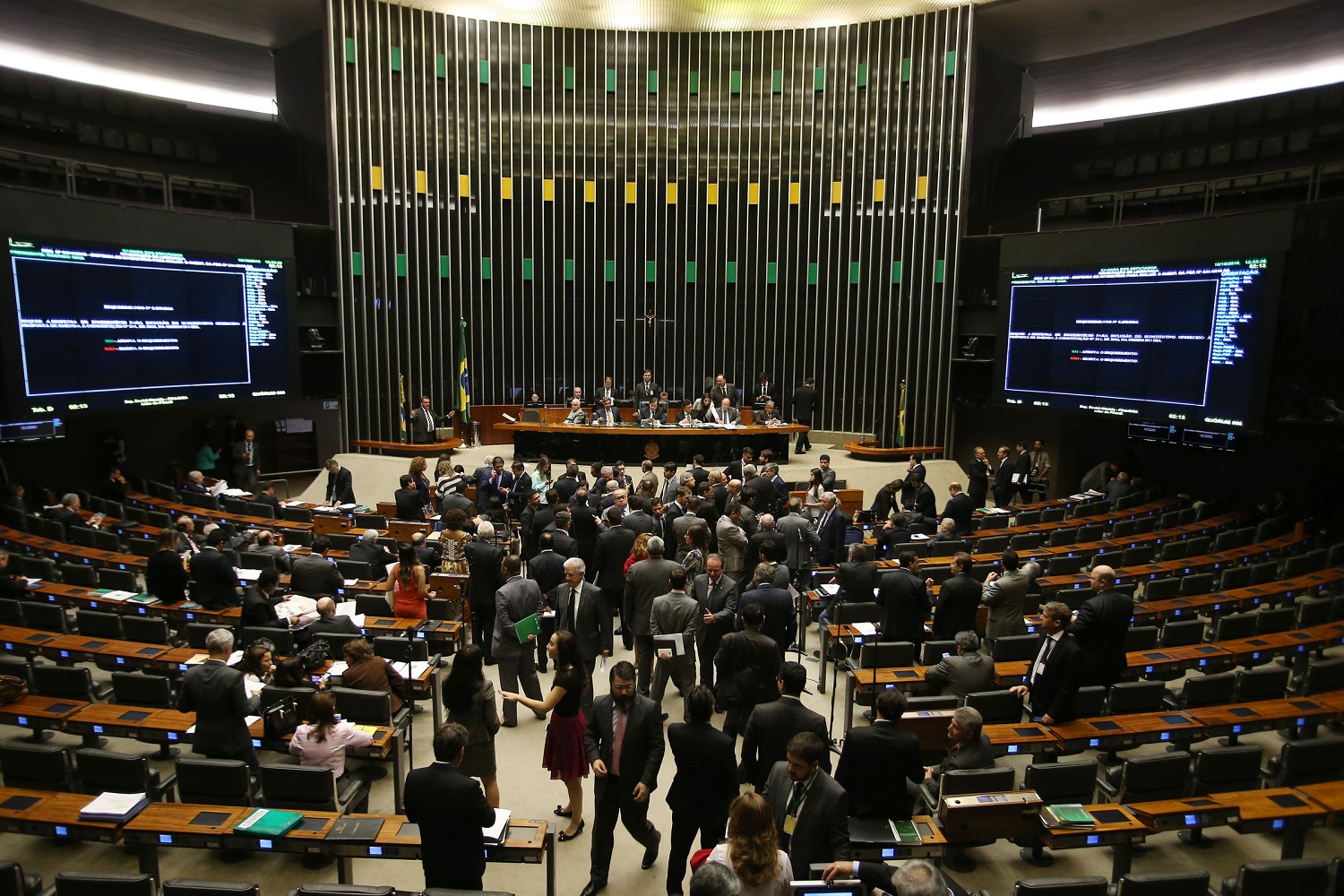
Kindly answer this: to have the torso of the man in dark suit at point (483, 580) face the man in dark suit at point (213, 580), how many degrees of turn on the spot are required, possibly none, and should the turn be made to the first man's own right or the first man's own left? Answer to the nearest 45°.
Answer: approximately 90° to the first man's own left

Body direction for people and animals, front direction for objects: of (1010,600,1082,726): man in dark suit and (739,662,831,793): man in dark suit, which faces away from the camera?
(739,662,831,793): man in dark suit

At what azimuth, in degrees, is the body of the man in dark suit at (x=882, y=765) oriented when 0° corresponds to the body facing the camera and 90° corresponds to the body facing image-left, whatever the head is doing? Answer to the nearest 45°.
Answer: approximately 180°

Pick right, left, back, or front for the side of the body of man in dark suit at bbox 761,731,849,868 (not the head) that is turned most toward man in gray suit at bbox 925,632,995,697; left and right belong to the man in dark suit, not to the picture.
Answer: back

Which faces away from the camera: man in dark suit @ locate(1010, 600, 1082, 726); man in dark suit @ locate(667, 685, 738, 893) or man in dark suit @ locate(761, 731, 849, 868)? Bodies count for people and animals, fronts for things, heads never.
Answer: man in dark suit @ locate(667, 685, 738, 893)

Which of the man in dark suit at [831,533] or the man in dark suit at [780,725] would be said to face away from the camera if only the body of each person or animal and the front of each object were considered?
the man in dark suit at [780,725]

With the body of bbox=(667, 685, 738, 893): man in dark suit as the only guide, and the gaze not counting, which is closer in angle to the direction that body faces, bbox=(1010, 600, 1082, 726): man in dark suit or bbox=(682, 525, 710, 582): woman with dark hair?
the woman with dark hair

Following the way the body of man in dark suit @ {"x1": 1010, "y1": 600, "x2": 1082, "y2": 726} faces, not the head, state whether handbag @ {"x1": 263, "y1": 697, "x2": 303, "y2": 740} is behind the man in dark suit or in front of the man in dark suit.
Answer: in front

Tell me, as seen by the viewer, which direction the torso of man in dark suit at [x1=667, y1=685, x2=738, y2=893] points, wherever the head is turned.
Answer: away from the camera

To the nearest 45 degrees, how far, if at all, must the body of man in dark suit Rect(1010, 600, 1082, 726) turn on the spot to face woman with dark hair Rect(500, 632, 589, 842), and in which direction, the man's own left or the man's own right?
0° — they already face them

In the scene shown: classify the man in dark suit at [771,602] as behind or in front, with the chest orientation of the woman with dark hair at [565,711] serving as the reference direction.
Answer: behind

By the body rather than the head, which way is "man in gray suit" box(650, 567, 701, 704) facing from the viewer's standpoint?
away from the camera

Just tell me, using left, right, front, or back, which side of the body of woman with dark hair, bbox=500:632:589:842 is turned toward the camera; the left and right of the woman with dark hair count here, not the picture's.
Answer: left

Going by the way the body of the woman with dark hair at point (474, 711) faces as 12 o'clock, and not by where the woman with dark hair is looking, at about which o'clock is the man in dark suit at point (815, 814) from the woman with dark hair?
The man in dark suit is roughly at 3 o'clock from the woman with dark hair.

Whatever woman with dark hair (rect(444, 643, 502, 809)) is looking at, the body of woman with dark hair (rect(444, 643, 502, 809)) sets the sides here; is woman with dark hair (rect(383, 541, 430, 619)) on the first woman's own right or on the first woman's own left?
on the first woman's own left

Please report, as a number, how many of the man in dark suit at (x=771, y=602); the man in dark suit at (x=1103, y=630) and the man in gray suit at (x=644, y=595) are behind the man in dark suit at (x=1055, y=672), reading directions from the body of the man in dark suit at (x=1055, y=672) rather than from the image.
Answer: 1

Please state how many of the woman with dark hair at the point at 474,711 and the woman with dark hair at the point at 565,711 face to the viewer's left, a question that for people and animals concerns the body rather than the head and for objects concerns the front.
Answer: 1

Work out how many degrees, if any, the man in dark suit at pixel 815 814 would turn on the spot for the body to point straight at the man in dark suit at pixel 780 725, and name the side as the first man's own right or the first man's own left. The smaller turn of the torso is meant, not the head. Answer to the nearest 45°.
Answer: approximately 135° to the first man's own right

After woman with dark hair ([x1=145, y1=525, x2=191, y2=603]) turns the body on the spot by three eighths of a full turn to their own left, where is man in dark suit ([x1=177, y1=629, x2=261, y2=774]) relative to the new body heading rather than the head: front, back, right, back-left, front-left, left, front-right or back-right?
front-left

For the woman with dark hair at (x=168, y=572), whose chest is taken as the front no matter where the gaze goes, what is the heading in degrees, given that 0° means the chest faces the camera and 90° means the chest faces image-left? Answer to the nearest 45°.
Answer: approximately 180°
